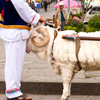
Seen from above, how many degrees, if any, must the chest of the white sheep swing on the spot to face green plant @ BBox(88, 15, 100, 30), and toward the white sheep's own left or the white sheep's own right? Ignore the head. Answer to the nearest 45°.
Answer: approximately 90° to the white sheep's own right

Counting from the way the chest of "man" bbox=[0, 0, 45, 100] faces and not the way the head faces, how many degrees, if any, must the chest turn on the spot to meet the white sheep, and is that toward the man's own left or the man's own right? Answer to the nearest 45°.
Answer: approximately 45° to the man's own right

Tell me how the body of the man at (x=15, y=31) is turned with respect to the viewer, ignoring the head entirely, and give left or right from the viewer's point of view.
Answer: facing to the right of the viewer

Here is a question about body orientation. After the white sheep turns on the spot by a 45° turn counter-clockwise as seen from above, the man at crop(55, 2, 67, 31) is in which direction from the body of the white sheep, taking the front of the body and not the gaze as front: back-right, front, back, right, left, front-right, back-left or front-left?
back-right

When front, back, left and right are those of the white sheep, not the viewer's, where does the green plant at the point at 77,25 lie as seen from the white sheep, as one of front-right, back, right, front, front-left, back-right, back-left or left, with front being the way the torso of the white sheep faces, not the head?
right

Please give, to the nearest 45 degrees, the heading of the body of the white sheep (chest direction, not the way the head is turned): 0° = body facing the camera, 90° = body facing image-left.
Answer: approximately 90°

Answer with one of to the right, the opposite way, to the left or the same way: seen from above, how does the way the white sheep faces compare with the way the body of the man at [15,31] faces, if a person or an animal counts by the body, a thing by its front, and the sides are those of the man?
the opposite way

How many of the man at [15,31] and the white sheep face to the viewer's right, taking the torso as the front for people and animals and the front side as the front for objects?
1

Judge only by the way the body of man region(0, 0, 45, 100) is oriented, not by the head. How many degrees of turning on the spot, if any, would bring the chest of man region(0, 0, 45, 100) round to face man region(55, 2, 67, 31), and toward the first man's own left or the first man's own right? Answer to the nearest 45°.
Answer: approximately 90° to the first man's own left
